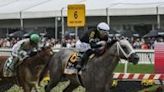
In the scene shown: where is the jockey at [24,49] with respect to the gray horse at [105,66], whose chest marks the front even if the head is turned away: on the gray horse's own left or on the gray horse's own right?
on the gray horse's own left

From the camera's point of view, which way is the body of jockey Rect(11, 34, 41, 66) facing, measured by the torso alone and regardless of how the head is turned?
to the viewer's right

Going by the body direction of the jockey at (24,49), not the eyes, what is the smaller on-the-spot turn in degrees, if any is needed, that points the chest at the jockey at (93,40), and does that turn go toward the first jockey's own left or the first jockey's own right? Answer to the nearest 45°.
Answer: approximately 45° to the first jockey's own right

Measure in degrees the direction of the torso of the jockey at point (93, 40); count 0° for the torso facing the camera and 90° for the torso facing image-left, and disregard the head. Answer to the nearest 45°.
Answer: approximately 270°

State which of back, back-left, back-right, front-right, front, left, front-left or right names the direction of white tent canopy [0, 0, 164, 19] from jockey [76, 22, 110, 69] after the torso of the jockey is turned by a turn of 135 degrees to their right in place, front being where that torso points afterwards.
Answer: back-right

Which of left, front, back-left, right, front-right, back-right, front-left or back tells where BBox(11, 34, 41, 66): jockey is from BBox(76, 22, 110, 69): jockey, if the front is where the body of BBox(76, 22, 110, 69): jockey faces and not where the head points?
back-left

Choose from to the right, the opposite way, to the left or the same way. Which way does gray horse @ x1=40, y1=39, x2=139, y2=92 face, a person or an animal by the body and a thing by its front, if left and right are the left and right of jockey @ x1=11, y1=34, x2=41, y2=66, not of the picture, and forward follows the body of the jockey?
the same way

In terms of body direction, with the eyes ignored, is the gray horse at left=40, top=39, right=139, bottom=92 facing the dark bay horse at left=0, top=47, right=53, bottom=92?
no

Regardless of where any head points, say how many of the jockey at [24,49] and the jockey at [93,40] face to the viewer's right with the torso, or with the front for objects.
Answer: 2

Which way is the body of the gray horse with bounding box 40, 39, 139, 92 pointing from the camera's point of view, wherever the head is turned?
to the viewer's right

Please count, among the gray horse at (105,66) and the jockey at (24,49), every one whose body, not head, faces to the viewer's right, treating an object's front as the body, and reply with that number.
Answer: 2

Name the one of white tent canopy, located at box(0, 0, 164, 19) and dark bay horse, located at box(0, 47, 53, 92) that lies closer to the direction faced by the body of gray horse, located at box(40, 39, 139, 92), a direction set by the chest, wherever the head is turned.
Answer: the white tent canopy

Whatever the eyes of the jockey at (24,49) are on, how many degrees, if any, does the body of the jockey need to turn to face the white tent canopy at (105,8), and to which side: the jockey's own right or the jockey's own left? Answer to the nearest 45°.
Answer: approximately 90° to the jockey's own left

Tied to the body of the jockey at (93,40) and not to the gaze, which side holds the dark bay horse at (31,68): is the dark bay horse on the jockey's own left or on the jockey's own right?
on the jockey's own left

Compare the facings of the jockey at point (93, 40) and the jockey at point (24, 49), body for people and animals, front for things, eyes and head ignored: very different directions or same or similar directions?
same or similar directions

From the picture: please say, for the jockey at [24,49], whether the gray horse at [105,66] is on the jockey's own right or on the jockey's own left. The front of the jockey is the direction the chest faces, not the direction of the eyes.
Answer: on the jockey's own right
